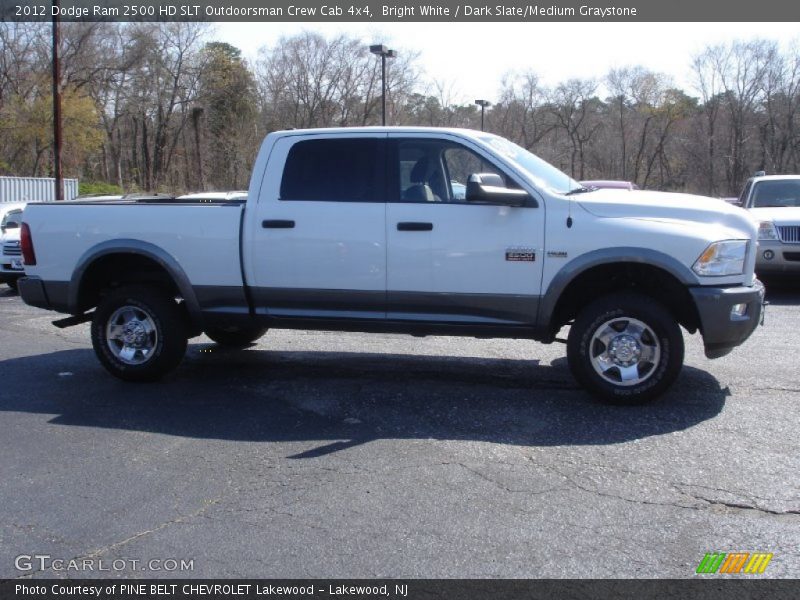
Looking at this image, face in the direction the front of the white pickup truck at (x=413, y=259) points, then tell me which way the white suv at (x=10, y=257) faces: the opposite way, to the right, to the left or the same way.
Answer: to the right

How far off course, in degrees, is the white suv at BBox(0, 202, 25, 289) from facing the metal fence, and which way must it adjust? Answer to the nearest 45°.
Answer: approximately 180°

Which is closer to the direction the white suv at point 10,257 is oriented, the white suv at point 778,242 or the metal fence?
the white suv

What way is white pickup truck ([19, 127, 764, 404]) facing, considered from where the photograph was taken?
facing to the right of the viewer

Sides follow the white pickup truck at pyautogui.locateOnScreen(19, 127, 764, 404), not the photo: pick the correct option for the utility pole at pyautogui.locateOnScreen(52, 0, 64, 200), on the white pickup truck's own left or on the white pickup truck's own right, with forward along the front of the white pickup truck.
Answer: on the white pickup truck's own left

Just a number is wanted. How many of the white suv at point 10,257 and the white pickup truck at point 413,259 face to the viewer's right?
1

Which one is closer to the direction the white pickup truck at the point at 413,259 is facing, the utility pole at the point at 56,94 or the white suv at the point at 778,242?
the white suv

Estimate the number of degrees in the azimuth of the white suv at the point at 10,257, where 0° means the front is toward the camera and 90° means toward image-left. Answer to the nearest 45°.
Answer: approximately 0°

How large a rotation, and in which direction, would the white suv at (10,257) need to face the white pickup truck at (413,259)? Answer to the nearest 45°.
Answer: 0° — it already faces it

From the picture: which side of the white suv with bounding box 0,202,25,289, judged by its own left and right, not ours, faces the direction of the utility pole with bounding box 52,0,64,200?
back

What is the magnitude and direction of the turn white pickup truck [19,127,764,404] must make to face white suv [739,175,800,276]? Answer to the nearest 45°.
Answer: approximately 45° to its left

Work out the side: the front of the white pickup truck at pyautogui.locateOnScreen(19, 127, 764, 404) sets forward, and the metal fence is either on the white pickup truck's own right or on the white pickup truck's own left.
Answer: on the white pickup truck's own left
